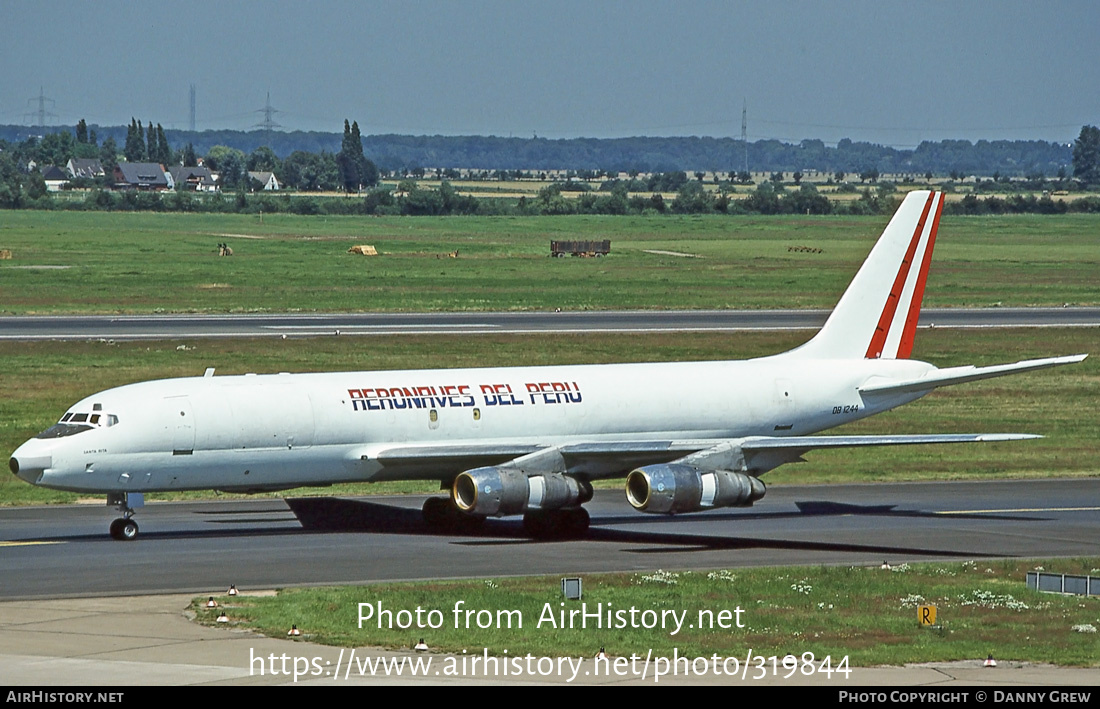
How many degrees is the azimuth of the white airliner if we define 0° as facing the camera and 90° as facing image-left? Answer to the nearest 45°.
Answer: approximately 45°
